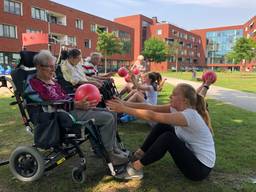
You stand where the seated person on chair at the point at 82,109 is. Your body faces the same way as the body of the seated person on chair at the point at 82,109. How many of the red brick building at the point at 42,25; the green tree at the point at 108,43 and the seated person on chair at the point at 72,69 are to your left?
3

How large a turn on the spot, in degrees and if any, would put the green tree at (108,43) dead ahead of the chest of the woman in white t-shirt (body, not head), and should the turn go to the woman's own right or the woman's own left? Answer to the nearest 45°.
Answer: approximately 90° to the woman's own right

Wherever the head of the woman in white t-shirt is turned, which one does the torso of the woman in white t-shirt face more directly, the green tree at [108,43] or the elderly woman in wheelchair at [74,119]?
the elderly woman in wheelchair

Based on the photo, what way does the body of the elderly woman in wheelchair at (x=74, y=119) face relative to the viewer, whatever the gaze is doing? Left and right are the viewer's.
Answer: facing to the right of the viewer

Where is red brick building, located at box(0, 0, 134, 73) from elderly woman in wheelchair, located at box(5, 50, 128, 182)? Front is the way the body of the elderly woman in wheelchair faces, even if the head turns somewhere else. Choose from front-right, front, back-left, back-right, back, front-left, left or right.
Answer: left

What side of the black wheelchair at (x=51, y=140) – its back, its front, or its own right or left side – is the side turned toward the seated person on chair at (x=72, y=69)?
left

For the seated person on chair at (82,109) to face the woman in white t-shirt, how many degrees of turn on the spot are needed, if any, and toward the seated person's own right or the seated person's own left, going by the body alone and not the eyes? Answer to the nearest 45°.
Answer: approximately 45° to the seated person's own right

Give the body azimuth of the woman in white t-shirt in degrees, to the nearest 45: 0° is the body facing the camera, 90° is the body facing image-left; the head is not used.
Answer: approximately 90°

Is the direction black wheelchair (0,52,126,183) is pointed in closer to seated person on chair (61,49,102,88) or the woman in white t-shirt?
the woman in white t-shirt

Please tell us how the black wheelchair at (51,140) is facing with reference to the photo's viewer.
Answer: facing to the right of the viewer

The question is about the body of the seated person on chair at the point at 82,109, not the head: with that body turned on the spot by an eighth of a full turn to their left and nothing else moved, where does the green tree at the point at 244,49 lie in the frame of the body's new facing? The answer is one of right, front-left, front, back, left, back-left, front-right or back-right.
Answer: front

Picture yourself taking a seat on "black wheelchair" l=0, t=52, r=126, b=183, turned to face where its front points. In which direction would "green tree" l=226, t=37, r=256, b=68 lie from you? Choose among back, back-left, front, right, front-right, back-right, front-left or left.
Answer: front-left

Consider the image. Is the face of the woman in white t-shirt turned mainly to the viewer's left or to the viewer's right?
to the viewer's left
